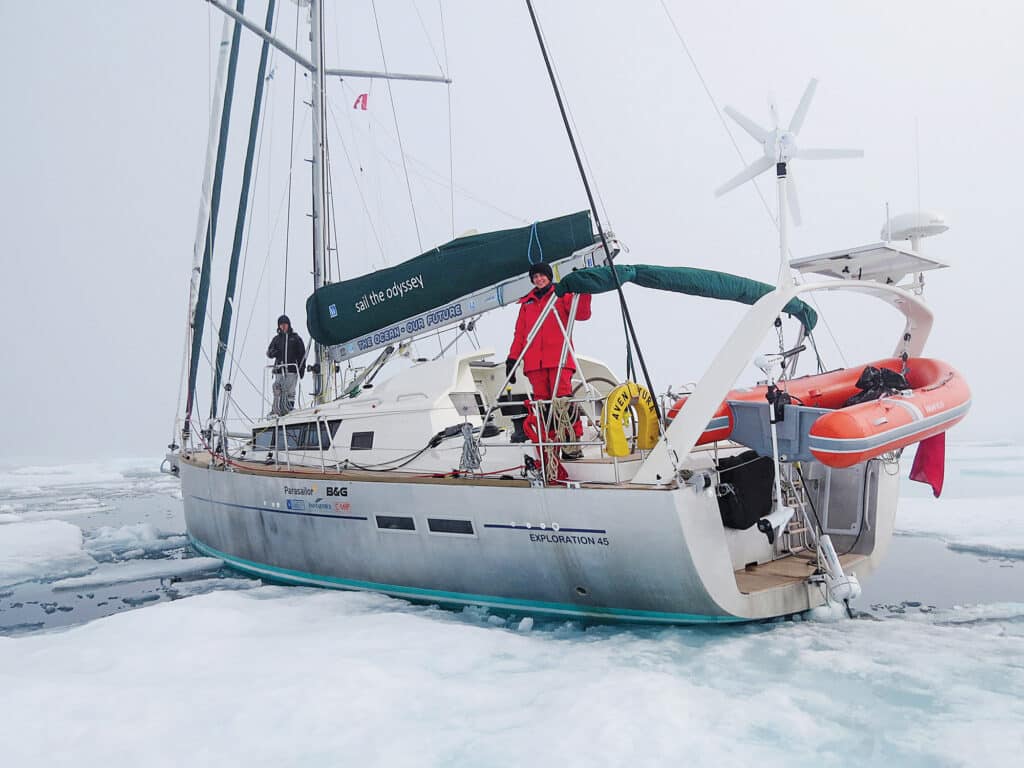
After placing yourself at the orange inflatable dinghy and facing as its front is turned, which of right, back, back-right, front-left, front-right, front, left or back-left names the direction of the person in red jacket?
back-left

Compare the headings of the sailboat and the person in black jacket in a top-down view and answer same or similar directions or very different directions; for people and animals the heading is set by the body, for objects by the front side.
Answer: very different directions

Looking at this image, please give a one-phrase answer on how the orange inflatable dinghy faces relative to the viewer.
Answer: facing away from the viewer and to the right of the viewer

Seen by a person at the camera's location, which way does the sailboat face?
facing away from the viewer and to the left of the viewer

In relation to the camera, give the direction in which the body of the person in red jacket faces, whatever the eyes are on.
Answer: toward the camera

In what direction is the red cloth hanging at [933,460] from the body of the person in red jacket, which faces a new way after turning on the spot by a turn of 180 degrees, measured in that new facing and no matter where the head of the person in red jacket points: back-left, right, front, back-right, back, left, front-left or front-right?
right

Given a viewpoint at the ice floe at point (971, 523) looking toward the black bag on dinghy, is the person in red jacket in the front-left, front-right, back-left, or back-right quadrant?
front-right

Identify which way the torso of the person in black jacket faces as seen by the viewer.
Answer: toward the camera

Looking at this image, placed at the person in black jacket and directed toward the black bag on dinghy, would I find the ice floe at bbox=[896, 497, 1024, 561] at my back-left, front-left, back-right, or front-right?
front-left

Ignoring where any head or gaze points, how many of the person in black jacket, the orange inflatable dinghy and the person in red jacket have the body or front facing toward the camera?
2

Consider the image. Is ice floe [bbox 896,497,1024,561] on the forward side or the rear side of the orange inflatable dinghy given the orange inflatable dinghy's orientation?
on the forward side

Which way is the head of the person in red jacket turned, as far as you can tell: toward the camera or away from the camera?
toward the camera

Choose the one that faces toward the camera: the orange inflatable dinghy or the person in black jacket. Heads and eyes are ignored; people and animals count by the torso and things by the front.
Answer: the person in black jacket

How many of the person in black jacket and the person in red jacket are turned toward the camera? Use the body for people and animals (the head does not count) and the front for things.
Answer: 2
